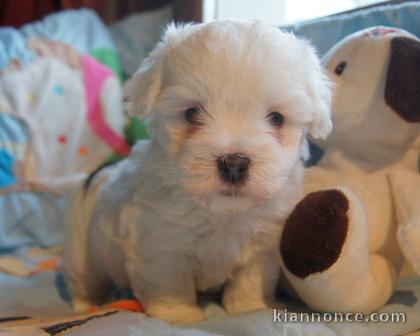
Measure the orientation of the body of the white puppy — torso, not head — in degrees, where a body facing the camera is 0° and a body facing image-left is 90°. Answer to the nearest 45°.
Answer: approximately 315°

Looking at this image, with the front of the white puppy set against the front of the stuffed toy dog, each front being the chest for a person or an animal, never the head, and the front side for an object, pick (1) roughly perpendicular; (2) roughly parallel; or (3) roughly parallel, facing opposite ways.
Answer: roughly perpendicular
